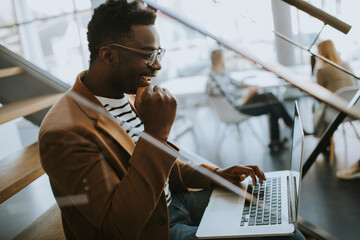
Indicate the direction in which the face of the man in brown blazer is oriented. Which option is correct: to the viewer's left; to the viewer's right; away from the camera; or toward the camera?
to the viewer's right

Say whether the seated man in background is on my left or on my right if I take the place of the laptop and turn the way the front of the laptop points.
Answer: on my right

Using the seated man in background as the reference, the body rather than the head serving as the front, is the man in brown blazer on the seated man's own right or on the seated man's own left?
on the seated man's own right

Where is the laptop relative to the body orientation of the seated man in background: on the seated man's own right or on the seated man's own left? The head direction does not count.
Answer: on the seated man's own right

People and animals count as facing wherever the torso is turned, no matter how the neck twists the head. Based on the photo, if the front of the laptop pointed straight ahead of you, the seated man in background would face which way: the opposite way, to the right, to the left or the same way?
the opposite way

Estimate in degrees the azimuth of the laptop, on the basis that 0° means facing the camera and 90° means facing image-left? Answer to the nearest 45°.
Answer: approximately 90°

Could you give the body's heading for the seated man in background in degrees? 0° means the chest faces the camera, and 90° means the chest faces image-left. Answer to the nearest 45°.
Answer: approximately 270°

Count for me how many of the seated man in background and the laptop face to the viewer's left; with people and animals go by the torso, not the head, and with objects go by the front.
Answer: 1
